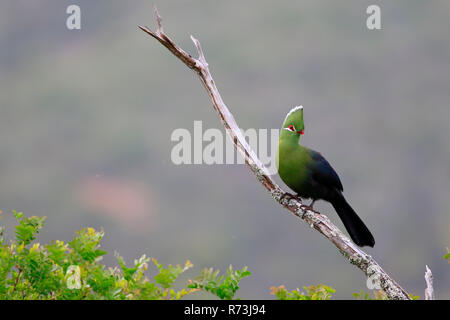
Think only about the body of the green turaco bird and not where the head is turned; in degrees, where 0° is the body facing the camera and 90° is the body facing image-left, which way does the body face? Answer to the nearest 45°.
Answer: approximately 90°
